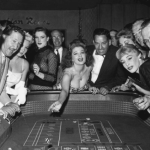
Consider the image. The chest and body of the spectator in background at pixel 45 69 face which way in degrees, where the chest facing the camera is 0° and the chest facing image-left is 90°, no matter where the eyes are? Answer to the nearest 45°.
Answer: approximately 45°

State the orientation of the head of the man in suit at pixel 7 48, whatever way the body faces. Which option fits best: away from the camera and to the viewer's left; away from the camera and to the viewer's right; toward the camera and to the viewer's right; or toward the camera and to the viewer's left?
toward the camera and to the viewer's right

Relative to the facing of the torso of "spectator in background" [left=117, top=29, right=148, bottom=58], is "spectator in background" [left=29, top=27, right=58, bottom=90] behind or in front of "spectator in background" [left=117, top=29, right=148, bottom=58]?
in front

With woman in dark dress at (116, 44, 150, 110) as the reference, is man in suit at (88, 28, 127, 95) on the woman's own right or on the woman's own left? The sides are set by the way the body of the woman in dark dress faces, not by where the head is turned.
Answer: on the woman's own right

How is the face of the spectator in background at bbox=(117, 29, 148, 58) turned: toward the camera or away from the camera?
toward the camera

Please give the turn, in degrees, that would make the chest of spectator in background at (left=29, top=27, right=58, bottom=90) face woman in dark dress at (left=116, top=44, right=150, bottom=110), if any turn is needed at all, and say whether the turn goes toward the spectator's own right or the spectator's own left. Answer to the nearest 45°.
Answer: approximately 90° to the spectator's own left

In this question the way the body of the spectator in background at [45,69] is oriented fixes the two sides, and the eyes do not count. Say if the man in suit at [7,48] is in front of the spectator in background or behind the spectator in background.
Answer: in front

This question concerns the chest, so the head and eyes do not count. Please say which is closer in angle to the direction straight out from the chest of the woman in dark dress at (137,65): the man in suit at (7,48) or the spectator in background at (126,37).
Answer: the man in suit

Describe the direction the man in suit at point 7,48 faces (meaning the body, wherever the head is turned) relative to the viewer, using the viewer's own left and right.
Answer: facing the viewer and to the right of the viewer

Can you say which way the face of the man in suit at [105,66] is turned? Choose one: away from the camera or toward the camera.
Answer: toward the camera
